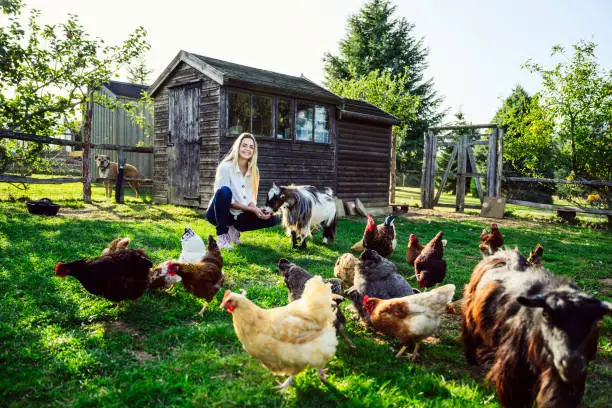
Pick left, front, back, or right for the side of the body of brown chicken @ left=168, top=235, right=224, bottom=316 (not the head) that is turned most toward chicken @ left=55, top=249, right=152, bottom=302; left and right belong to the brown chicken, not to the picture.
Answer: front

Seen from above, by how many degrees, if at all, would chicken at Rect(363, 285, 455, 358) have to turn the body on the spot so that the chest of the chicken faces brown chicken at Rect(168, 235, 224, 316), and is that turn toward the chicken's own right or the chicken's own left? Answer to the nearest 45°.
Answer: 0° — it already faces it

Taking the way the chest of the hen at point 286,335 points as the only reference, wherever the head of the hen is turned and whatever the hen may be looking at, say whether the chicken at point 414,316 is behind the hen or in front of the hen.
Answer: behind

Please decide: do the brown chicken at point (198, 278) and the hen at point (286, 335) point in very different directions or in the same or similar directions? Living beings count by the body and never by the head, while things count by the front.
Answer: same or similar directions

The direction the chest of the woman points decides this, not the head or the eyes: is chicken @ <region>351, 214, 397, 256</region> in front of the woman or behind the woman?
in front

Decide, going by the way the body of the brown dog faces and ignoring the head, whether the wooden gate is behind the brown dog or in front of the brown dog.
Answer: behind

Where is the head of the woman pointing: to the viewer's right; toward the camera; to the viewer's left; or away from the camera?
toward the camera

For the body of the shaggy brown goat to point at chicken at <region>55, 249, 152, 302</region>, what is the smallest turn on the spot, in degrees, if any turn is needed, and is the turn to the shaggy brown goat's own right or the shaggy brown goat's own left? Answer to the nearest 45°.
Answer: approximately 135° to the shaggy brown goat's own right

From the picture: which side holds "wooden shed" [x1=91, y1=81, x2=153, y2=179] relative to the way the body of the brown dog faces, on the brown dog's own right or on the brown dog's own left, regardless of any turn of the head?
on the brown dog's own right

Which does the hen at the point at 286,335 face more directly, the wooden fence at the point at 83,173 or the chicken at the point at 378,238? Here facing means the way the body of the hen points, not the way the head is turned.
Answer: the wooden fence

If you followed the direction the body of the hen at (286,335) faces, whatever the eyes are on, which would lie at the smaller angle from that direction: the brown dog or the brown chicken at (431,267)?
the brown dog

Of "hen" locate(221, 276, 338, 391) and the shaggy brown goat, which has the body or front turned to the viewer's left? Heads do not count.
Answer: the hen

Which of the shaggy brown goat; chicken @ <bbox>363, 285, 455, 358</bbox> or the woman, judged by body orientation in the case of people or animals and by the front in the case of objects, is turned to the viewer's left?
the chicken

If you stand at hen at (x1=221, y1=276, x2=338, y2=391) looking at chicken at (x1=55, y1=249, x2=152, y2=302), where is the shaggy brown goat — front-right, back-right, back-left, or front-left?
back-right

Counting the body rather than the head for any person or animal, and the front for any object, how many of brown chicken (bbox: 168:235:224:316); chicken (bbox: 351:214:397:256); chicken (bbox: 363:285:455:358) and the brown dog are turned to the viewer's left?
4

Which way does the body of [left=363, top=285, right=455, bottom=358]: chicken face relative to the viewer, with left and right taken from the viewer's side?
facing to the left of the viewer

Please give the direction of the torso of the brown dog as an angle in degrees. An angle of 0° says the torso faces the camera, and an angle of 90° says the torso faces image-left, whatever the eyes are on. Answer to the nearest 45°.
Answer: approximately 90°
